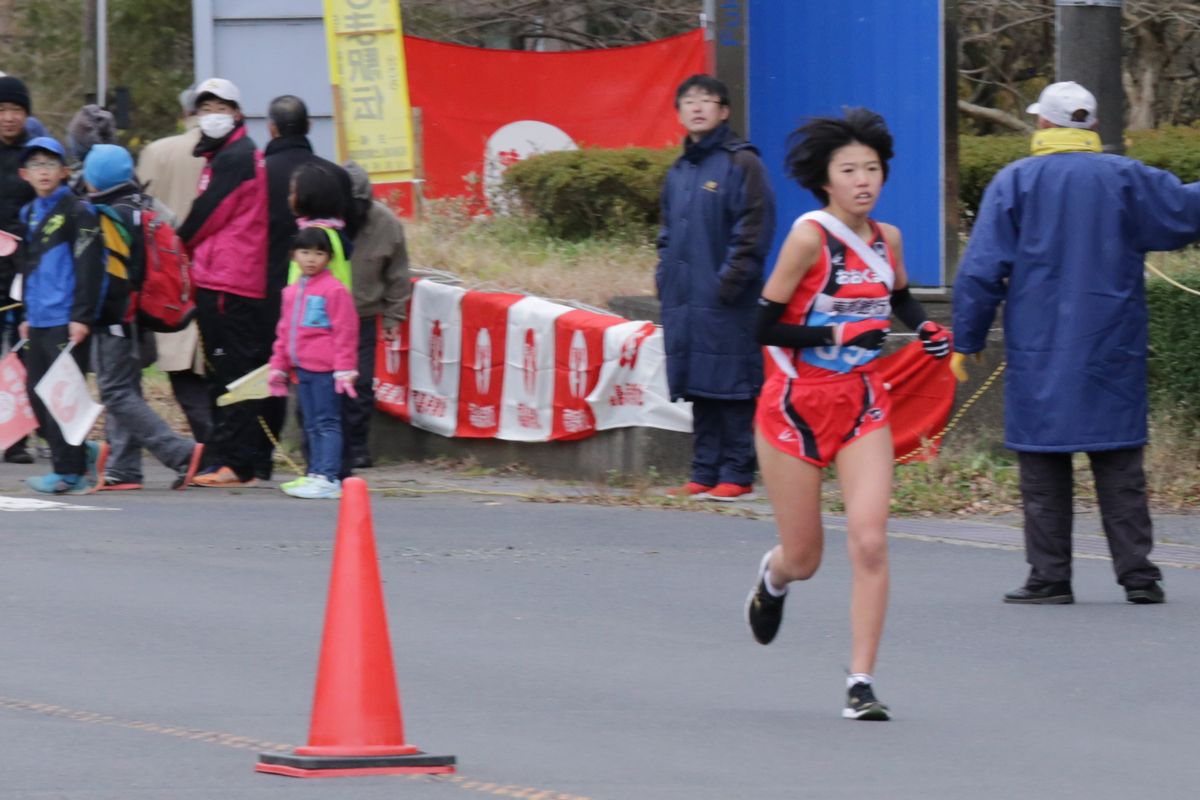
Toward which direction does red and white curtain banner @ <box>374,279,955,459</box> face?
toward the camera

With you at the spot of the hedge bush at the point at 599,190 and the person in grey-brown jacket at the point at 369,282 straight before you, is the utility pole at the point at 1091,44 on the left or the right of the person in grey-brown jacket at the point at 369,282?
left

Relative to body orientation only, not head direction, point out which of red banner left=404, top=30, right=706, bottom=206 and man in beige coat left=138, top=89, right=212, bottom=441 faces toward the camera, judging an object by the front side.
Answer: the red banner

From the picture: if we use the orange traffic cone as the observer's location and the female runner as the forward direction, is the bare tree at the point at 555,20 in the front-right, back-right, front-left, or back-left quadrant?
front-left

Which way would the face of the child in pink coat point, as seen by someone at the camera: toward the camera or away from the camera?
toward the camera

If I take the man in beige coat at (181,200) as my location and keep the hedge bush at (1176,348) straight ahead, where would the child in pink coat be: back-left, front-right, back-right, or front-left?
front-right

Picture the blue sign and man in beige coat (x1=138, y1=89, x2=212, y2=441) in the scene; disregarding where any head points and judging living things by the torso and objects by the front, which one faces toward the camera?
the blue sign

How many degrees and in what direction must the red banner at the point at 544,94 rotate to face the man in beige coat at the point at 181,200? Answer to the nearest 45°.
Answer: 0° — it already faces them

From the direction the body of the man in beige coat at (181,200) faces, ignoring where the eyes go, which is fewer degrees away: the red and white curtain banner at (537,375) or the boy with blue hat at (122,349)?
the red and white curtain banner

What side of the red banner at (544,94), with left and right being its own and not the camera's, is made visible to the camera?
front

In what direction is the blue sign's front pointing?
toward the camera

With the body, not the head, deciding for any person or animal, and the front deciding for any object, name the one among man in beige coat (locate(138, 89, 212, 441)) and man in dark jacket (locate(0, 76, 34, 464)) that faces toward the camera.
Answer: the man in dark jacket

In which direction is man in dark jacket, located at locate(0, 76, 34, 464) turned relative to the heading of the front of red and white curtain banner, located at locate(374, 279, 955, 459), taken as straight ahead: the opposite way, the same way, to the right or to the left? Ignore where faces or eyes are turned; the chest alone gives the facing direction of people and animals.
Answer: the same way

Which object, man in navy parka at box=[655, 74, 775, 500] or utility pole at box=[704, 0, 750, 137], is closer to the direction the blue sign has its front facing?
the man in navy parka

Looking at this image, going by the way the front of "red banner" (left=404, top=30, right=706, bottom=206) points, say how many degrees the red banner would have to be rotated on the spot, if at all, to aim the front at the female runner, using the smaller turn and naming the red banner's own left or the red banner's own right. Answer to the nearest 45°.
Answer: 0° — it already faces them

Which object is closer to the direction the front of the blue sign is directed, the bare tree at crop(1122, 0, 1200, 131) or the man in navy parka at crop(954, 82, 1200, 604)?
the man in navy parka

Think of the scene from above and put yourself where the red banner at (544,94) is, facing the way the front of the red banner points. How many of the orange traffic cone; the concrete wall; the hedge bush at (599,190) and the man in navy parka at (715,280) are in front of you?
4

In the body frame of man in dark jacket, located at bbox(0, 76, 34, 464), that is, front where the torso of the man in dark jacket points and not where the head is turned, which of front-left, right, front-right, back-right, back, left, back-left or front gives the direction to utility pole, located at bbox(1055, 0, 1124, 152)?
front-left
